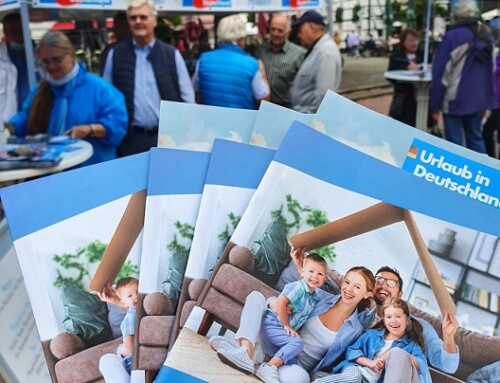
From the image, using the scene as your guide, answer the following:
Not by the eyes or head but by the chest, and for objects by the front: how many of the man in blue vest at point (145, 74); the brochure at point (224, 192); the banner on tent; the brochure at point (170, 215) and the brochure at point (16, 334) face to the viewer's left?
0

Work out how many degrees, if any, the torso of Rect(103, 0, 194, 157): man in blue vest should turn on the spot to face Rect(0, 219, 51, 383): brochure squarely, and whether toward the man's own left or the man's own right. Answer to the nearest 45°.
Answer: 0° — they already face it

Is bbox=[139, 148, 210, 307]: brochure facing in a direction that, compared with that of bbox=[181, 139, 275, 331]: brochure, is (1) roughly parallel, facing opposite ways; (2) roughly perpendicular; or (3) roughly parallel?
roughly parallel

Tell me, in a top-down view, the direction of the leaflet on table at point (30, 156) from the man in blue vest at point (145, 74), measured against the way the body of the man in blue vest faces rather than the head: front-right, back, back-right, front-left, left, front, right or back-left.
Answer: front-right

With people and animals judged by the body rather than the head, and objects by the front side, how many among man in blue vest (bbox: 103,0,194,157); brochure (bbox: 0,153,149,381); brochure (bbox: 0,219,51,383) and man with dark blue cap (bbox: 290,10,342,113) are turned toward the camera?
3

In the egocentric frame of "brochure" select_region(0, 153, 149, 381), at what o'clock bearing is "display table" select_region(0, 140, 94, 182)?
The display table is roughly at 6 o'clock from the brochure.

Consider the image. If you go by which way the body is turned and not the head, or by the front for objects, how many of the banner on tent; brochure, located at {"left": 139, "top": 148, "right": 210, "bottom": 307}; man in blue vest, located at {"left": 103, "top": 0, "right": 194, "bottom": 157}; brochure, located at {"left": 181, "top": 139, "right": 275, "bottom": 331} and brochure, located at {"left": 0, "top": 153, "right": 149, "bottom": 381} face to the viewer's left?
0

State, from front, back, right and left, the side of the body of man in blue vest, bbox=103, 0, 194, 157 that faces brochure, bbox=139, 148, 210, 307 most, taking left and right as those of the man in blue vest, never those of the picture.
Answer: front

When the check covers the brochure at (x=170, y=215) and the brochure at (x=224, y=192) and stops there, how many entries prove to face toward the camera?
2

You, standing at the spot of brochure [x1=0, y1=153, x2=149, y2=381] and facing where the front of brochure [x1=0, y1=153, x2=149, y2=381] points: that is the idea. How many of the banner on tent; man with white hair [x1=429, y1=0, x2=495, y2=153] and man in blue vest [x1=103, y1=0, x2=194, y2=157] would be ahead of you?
0

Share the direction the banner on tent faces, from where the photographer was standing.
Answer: facing the viewer

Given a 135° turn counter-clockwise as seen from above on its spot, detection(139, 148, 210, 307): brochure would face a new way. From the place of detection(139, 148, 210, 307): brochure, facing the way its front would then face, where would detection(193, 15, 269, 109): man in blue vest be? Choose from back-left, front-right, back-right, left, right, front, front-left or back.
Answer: front-left

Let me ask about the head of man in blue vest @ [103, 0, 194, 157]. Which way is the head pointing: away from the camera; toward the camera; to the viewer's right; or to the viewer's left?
toward the camera

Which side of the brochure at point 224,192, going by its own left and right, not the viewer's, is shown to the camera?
front

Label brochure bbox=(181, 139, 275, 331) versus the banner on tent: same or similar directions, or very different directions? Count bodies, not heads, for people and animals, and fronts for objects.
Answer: same or similar directions
